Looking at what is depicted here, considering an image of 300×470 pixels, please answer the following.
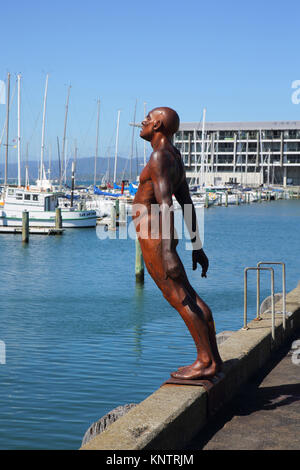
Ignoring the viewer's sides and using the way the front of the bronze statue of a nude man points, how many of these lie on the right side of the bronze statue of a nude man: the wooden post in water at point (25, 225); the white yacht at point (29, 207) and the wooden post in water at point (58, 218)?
3

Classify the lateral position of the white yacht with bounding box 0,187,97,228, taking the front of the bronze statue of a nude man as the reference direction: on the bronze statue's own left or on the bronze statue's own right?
on the bronze statue's own right

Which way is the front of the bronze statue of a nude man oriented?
to the viewer's left

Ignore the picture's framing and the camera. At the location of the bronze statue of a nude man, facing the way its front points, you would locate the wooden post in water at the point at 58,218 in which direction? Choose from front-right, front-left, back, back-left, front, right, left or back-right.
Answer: right
